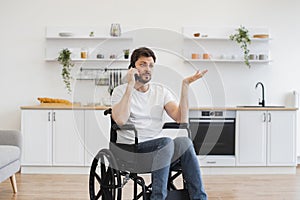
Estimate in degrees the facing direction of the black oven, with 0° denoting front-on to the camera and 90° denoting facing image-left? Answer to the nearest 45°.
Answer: approximately 0°

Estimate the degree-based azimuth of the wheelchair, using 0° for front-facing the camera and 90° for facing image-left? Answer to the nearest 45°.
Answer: approximately 315°

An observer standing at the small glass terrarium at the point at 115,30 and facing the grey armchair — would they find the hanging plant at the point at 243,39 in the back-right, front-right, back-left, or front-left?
back-left

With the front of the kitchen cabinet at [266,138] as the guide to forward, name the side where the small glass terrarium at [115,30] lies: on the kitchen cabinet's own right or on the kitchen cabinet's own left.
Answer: on the kitchen cabinet's own right

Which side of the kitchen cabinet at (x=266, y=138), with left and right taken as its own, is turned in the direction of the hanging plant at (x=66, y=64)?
right

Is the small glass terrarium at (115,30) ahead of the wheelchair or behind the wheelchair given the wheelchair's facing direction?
behind

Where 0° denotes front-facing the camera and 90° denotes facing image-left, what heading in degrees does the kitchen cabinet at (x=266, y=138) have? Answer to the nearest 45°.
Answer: approximately 0°

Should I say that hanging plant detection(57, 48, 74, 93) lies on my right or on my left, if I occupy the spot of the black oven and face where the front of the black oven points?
on my right

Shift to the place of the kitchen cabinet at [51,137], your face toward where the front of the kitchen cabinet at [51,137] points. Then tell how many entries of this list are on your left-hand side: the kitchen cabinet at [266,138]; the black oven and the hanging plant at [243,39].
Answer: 3

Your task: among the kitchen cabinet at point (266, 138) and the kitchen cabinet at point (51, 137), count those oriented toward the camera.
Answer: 2
